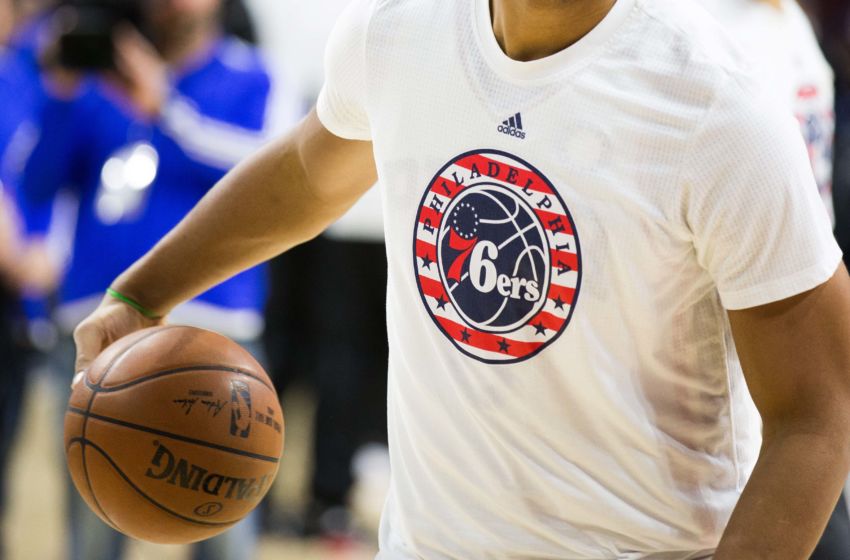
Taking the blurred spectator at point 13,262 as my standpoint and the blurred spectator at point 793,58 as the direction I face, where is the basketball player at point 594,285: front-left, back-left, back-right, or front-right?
front-right

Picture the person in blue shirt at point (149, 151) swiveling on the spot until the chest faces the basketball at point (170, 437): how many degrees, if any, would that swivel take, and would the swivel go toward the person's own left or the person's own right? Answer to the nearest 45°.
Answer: approximately 45° to the person's own left

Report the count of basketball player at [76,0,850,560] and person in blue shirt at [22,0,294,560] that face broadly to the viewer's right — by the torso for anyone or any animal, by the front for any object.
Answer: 0

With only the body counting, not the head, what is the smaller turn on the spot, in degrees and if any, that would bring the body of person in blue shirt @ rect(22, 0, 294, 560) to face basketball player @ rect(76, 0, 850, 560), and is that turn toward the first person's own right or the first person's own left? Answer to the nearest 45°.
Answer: approximately 45° to the first person's own left

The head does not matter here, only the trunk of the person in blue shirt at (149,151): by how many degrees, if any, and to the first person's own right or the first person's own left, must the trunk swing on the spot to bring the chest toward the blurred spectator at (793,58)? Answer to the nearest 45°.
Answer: approximately 90° to the first person's own left

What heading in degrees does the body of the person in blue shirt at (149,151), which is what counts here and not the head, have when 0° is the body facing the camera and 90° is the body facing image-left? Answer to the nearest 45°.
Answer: approximately 45°

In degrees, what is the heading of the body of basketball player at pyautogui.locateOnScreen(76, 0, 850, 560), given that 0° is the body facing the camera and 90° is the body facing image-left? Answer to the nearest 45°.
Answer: approximately 45°
